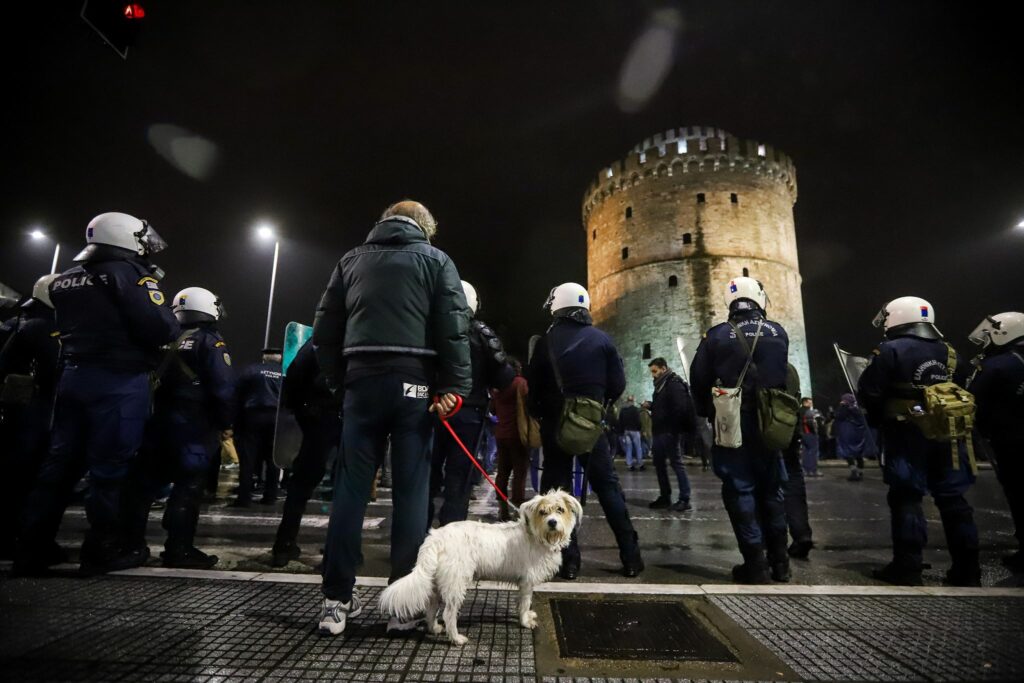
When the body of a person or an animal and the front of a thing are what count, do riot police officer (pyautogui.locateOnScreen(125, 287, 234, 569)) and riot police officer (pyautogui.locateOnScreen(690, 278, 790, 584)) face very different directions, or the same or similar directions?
same or similar directions

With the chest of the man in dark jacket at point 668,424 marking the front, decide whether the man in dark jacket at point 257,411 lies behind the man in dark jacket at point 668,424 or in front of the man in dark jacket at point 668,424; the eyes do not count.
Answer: in front

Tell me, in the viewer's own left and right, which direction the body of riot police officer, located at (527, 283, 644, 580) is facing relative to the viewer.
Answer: facing away from the viewer

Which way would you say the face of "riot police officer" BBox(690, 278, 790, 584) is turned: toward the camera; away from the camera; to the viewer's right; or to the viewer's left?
away from the camera

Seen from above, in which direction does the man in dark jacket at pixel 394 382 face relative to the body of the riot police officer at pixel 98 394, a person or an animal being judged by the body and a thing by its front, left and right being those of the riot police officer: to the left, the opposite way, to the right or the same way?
the same way

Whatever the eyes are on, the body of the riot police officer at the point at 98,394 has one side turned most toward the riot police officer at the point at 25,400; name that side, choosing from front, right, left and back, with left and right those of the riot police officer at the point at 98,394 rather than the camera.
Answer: left

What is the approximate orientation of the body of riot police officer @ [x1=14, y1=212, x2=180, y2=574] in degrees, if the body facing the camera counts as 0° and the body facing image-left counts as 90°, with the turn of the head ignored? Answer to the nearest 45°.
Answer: approximately 225°

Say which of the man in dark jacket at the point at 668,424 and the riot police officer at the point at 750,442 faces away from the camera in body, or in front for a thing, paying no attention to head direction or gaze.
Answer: the riot police officer

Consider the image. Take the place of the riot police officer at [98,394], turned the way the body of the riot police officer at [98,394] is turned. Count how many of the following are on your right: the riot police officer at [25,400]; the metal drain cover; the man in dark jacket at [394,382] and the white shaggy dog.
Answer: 3

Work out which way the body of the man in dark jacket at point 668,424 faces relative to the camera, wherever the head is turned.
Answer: to the viewer's left

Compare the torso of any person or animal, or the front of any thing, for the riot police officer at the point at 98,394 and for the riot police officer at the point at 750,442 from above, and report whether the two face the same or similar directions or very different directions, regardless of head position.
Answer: same or similar directions

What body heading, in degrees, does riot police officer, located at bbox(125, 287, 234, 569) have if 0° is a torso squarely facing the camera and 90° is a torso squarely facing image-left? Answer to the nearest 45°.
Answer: approximately 225°

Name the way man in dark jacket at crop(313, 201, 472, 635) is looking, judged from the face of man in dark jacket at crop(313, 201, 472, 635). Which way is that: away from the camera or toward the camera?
away from the camera

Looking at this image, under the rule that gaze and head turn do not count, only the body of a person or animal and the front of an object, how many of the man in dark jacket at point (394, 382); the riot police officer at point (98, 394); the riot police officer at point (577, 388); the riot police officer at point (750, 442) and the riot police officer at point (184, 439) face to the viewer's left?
0

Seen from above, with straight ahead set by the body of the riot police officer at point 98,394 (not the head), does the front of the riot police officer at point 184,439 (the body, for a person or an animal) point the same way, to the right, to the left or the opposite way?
the same way

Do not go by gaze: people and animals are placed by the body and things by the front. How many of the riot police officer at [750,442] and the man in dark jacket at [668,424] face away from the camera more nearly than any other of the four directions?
1

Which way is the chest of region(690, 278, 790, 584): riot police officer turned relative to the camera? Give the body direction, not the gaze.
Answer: away from the camera

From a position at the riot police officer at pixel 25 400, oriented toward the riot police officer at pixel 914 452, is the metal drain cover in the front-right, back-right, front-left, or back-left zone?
front-right

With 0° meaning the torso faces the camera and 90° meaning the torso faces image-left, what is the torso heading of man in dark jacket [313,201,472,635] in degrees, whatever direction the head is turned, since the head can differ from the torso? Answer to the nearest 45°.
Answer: approximately 180°

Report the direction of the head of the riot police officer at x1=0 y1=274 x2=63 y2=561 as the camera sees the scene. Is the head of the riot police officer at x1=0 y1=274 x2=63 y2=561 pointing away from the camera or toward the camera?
away from the camera
